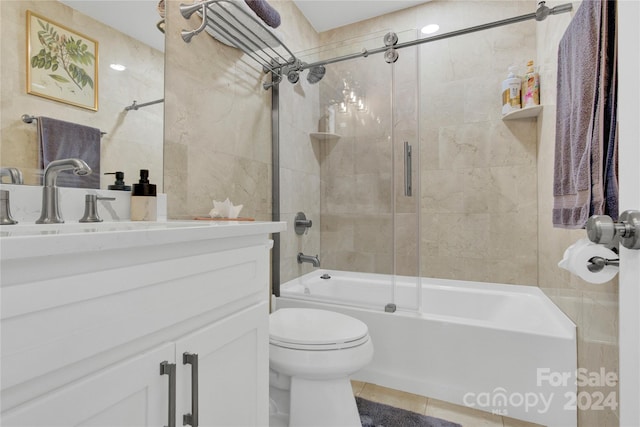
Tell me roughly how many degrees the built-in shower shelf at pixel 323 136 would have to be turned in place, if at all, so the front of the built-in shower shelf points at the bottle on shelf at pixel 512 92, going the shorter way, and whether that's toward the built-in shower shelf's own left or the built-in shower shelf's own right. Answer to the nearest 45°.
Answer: approximately 90° to the built-in shower shelf's own left

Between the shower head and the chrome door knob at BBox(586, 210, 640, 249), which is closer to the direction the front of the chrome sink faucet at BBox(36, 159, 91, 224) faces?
the chrome door knob

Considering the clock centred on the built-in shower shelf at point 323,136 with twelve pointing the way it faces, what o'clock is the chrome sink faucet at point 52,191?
The chrome sink faucet is roughly at 1 o'clock from the built-in shower shelf.
